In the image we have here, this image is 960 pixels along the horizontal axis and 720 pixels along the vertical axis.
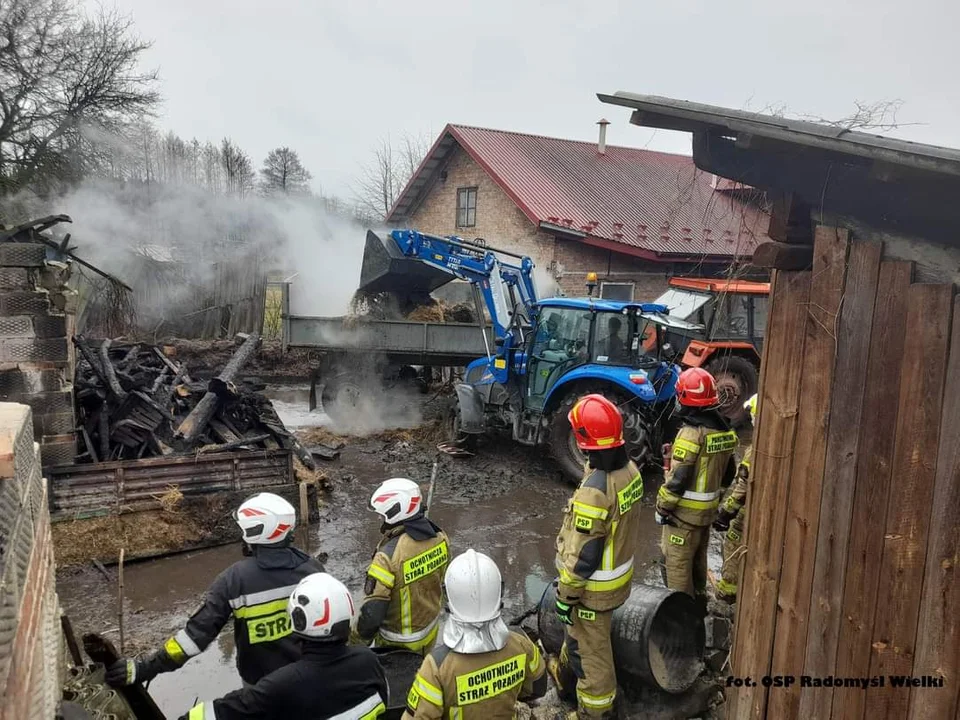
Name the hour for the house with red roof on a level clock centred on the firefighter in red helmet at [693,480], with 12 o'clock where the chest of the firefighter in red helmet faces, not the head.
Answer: The house with red roof is roughly at 1 o'clock from the firefighter in red helmet.

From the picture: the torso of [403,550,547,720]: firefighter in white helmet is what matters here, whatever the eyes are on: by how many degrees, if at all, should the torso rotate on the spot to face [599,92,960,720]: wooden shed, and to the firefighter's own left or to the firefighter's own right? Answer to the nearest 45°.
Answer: approximately 90° to the firefighter's own right

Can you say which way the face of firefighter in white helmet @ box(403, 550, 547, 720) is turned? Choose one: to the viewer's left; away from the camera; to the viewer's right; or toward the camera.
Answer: away from the camera

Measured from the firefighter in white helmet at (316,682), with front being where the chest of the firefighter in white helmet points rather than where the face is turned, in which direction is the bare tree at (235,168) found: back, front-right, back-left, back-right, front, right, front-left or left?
front-right

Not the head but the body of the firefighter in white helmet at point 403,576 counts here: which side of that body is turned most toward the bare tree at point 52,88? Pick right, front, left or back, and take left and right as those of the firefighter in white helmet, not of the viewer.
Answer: front

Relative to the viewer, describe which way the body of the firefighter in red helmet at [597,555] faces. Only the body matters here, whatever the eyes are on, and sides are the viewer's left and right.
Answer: facing away from the viewer and to the left of the viewer

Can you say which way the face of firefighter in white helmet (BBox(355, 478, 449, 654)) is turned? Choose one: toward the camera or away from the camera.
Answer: away from the camera

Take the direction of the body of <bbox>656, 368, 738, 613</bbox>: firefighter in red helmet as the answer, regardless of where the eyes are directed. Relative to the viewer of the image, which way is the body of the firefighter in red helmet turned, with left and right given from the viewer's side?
facing away from the viewer and to the left of the viewer

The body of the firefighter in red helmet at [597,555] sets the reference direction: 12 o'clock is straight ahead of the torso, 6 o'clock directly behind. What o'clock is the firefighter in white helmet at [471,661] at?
The firefighter in white helmet is roughly at 8 o'clock from the firefighter in red helmet.

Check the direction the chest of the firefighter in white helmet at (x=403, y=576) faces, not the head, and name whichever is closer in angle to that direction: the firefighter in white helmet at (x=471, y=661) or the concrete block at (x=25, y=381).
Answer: the concrete block

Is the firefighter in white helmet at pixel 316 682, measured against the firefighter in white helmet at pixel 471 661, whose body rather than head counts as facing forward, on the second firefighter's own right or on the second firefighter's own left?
on the second firefighter's own left

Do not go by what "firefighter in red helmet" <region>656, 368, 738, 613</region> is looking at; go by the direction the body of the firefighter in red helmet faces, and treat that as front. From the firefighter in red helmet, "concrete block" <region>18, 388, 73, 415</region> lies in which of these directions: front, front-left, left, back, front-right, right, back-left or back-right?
front-left

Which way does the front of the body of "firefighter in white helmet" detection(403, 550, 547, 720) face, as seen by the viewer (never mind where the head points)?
away from the camera
